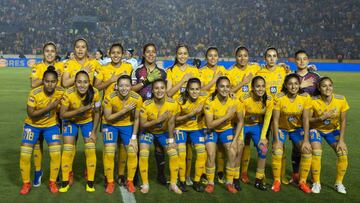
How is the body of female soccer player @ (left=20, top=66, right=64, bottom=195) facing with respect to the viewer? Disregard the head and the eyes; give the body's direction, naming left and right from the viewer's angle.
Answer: facing the viewer

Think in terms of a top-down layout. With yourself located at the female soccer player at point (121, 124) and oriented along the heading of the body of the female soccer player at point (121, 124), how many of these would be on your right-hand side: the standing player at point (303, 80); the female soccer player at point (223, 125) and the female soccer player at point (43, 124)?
1

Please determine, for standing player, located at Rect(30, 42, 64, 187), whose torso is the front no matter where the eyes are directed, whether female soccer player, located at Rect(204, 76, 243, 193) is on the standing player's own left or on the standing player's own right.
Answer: on the standing player's own left

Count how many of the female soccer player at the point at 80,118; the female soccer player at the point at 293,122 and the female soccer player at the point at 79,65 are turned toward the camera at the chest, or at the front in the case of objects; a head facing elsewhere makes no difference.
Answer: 3

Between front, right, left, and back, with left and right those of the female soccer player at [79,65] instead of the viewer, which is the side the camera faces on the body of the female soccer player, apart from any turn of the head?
front

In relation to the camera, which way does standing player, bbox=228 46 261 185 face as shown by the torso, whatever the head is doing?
toward the camera

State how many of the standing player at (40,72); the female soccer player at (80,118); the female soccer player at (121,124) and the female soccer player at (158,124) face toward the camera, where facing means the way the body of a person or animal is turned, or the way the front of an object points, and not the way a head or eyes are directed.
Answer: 4

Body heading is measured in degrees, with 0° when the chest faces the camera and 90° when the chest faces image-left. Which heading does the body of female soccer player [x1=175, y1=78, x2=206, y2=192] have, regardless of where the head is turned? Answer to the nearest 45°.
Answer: approximately 0°

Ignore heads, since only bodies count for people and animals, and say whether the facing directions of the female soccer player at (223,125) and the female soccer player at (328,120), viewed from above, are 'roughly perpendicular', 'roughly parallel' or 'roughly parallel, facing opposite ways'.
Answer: roughly parallel

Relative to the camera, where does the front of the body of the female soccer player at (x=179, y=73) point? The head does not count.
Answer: toward the camera

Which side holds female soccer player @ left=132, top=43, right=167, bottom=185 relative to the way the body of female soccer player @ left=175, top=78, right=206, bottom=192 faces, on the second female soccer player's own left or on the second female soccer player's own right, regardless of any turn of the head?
on the second female soccer player's own right

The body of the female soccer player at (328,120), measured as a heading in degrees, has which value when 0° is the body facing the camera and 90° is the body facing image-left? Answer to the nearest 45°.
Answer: approximately 0°
